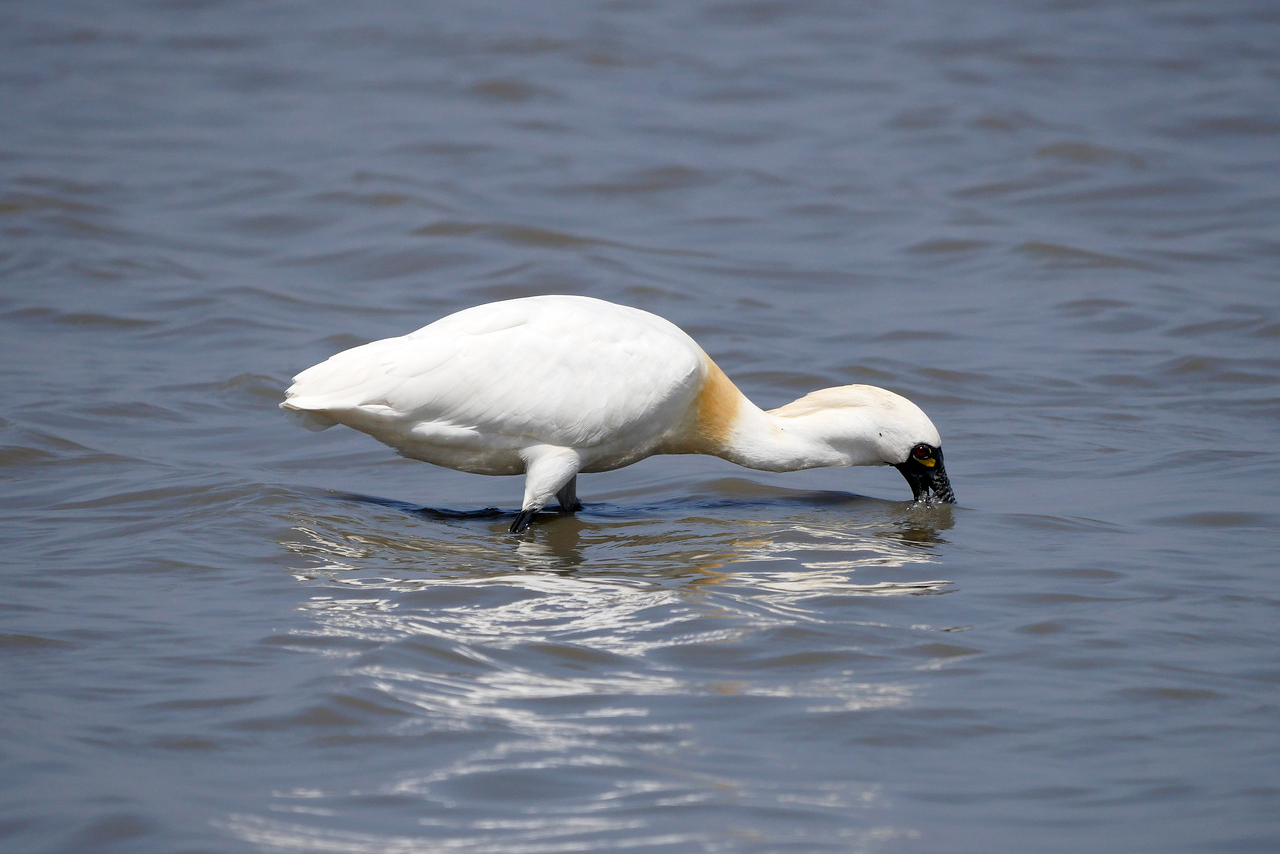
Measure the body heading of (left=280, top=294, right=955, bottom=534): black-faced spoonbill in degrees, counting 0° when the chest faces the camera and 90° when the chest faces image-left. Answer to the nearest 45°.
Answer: approximately 270°
